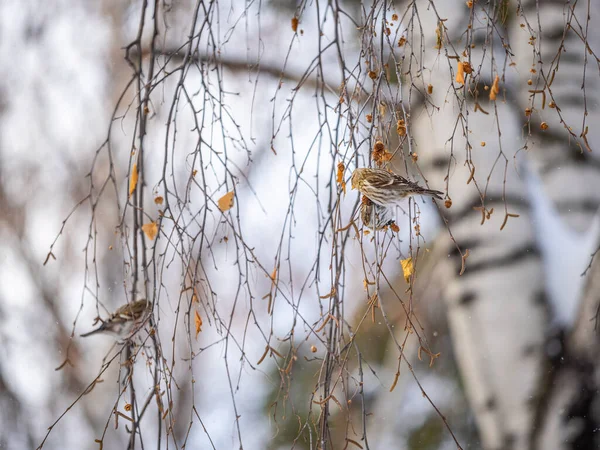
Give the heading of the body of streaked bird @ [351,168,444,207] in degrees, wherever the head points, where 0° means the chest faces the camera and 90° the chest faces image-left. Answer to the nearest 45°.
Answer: approximately 90°
